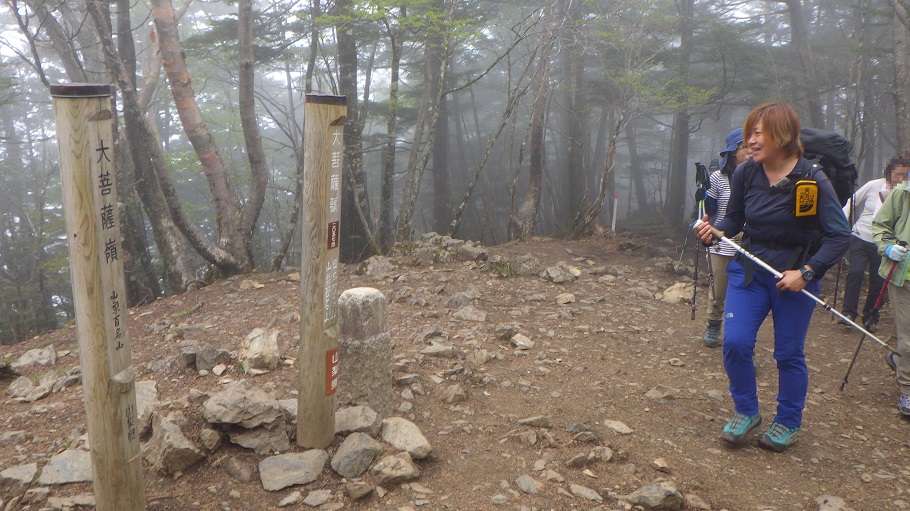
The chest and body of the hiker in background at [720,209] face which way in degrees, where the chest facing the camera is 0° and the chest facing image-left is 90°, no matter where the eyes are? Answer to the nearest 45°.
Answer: approximately 315°

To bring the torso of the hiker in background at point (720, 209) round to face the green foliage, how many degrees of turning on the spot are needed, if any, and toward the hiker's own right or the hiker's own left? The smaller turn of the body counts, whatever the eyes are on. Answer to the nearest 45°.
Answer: approximately 180°

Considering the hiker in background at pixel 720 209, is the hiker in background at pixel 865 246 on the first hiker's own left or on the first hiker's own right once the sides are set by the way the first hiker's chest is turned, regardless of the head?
on the first hiker's own left

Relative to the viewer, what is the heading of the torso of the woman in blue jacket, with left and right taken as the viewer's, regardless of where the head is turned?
facing the viewer and to the left of the viewer

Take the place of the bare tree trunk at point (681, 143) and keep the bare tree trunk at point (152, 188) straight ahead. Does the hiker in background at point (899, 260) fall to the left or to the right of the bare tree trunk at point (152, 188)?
left

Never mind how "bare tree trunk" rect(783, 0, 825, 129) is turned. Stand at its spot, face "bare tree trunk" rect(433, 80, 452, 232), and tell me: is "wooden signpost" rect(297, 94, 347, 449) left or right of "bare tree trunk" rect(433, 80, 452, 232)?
left

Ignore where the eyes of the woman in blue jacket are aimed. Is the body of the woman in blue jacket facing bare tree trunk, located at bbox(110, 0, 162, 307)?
no

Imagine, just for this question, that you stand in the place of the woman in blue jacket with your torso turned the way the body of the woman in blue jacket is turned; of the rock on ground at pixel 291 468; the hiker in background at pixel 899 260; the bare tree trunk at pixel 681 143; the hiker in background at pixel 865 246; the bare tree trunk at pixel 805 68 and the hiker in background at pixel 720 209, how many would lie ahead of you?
1

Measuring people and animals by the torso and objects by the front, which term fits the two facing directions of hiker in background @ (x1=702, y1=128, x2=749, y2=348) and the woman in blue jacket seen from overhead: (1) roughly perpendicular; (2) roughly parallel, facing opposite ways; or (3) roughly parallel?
roughly perpendicular

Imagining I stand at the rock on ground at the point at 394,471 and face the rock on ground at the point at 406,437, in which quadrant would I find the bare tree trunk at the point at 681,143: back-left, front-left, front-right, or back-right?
front-right

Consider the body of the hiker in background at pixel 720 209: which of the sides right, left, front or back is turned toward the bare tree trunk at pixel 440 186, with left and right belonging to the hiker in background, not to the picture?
back

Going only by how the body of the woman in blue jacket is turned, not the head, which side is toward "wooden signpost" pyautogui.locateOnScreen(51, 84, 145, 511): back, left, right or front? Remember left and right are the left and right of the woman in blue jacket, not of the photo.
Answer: front

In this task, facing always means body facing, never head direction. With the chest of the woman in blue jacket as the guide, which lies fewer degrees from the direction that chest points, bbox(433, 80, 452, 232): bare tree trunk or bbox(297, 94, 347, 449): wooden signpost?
the wooden signpost

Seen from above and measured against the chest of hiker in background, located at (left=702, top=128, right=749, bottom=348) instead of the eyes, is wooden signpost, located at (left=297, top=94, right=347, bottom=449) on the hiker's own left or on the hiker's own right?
on the hiker's own right

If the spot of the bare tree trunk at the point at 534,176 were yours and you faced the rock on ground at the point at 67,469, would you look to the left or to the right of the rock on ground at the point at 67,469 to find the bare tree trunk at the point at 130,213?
right

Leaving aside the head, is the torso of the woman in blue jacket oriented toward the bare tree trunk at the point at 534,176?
no

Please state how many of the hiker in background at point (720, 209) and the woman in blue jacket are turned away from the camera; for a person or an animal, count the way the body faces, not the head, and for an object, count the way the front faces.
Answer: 0
